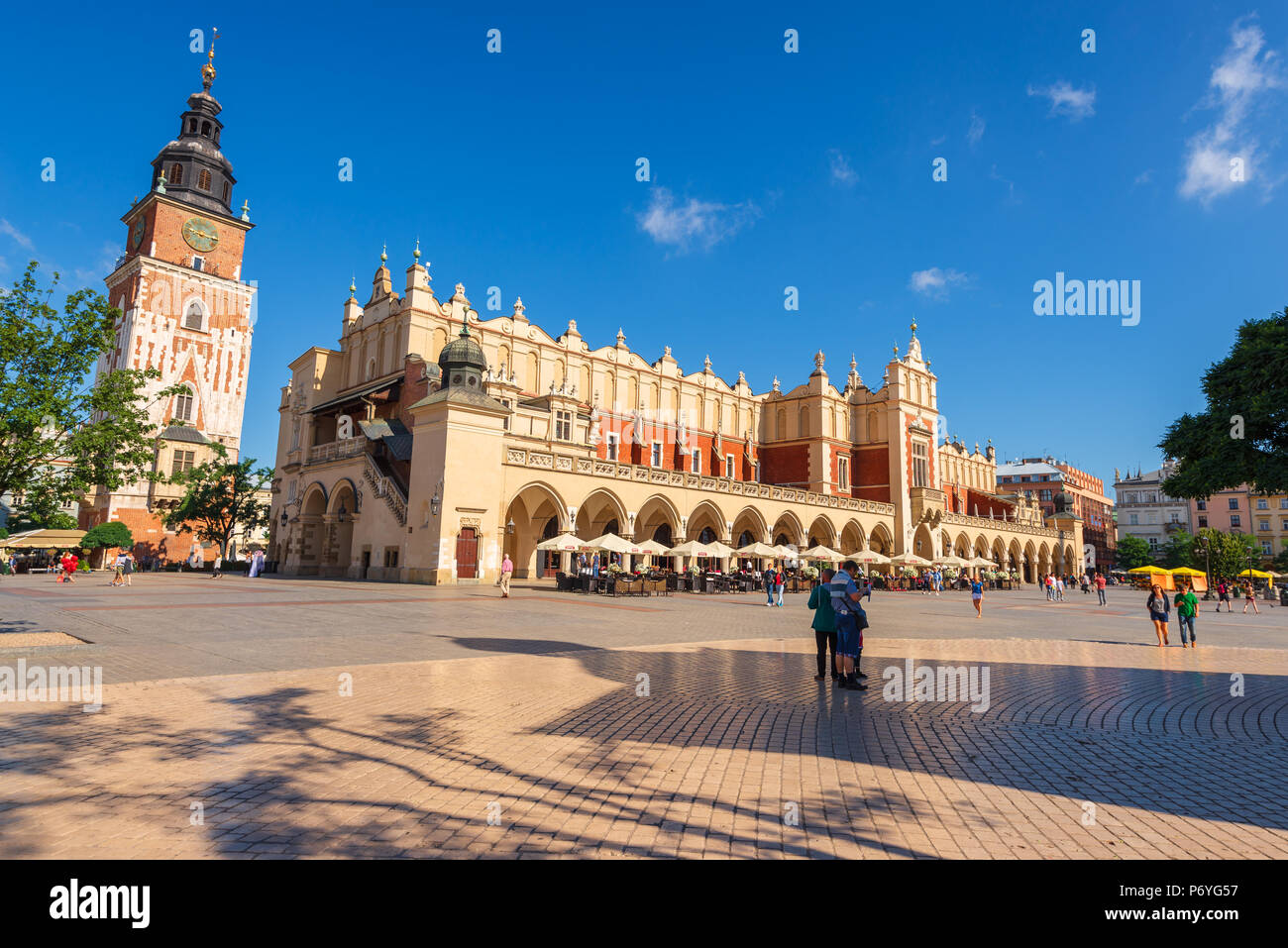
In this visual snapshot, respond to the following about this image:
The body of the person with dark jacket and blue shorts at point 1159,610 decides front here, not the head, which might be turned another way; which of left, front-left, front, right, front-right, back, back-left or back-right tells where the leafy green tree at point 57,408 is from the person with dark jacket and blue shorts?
front-right

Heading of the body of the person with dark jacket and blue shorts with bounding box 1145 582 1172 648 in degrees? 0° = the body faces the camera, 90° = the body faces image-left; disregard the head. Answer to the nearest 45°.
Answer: approximately 0°

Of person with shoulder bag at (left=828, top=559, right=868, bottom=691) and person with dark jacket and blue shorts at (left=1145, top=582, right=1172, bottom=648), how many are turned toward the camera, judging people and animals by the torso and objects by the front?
1
